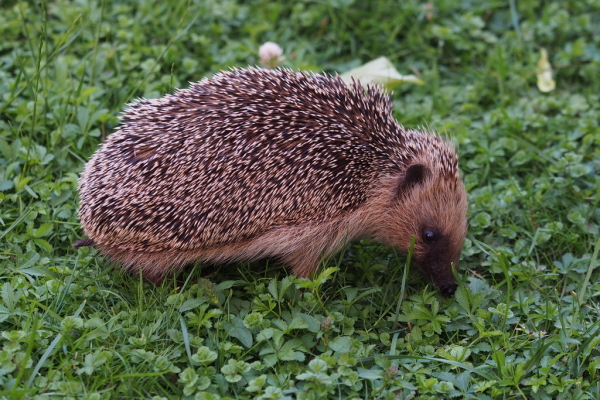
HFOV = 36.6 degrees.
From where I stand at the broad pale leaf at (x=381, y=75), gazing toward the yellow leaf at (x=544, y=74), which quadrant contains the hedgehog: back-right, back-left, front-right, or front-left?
back-right

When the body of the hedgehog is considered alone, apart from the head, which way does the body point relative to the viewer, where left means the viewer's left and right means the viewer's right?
facing to the right of the viewer

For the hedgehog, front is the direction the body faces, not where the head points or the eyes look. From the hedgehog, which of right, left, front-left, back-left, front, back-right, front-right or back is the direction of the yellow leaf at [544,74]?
front-left

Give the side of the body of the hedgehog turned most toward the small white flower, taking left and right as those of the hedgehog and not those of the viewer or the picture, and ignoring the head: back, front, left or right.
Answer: left

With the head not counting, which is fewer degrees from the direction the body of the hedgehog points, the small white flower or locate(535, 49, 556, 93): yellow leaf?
the yellow leaf

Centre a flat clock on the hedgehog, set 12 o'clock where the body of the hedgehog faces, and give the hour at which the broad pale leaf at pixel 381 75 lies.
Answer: The broad pale leaf is roughly at 10 o'clock from the hedgehog.
